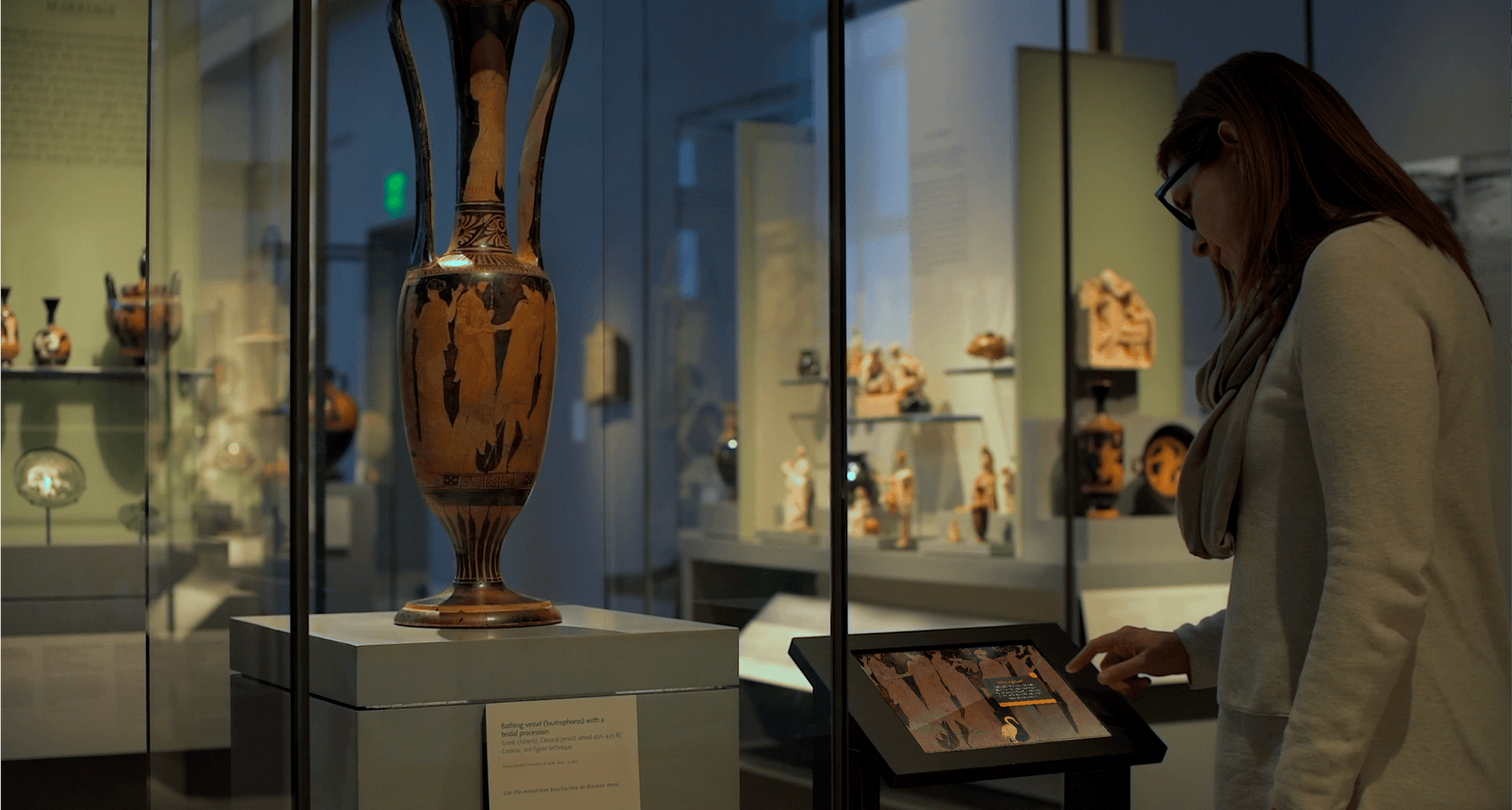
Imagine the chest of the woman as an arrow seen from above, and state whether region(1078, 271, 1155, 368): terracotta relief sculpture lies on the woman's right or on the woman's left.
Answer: on the woman's right

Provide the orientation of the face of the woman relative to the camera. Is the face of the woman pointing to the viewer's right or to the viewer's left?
to the viewer's left

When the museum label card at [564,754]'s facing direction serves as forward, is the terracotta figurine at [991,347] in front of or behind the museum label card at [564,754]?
behind

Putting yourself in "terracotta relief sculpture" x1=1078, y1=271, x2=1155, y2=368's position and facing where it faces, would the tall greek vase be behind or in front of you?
in front

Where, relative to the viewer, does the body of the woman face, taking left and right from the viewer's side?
facing to the left of the viewer

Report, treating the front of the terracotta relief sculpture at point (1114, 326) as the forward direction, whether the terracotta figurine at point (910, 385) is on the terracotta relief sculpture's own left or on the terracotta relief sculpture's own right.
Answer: on the terracotta relief sculpture's own right

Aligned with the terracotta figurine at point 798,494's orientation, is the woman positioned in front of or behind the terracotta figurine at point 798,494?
in front

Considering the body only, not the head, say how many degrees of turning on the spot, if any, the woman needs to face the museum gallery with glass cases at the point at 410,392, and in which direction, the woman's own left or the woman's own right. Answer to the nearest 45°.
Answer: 0° — they already face it

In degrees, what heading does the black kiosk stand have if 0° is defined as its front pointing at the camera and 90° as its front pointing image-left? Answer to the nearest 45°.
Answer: approximately 315°

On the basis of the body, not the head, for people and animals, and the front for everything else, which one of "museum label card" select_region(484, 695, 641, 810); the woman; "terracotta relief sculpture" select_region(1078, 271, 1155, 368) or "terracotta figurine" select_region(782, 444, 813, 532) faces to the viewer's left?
the woman
